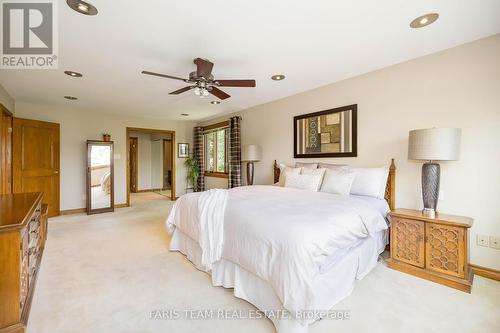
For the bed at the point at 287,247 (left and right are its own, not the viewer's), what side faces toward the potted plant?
right

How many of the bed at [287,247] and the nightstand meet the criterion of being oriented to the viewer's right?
0

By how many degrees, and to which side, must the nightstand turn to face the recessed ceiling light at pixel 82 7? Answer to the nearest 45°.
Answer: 0° — it already faces it

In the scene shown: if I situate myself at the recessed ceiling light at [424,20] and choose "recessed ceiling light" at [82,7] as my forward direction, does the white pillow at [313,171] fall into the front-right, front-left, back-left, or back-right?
front-right

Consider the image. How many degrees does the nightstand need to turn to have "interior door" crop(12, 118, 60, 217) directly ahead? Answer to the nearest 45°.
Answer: approximately 45° to its right

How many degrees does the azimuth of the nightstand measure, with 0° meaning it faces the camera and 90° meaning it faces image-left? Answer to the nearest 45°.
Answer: approximately 45°

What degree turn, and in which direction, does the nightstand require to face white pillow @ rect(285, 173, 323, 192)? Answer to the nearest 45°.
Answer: approximately 45° to its right

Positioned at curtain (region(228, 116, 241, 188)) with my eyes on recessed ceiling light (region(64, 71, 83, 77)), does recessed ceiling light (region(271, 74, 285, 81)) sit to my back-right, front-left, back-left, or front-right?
front-left

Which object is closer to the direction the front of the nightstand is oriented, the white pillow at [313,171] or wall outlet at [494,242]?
the white pillow

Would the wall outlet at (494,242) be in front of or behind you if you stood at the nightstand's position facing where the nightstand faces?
behind

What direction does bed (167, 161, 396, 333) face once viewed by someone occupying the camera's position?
facing the viewer and to the left of the viewer

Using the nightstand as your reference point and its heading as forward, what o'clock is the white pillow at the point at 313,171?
The white pillow is roughly at 2 o'clock from the nightstand.

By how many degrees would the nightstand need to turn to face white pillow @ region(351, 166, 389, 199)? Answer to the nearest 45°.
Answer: approximately 90° to its right

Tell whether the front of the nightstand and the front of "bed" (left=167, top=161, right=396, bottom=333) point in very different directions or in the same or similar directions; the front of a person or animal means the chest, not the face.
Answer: same or similar directions
